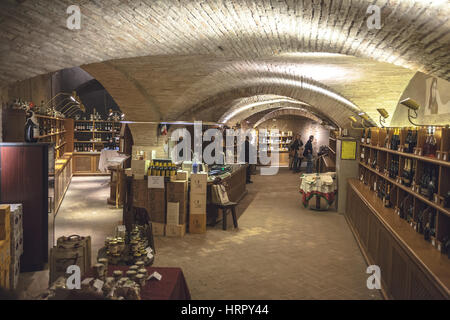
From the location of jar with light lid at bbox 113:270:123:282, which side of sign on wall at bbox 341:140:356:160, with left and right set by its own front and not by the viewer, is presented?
front

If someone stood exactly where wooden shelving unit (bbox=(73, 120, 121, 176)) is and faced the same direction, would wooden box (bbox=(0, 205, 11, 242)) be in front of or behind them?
in front

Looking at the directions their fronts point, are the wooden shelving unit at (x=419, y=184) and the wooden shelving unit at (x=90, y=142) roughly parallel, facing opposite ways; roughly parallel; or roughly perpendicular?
roughly perpendicular

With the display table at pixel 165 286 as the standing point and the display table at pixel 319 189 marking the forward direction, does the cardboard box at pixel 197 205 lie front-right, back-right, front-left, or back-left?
front-left

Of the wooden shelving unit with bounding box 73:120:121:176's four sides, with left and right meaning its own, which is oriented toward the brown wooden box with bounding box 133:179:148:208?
front

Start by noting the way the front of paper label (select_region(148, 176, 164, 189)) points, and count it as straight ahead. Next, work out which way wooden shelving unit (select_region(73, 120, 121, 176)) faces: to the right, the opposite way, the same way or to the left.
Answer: the same way

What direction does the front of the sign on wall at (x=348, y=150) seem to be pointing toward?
toward the camera

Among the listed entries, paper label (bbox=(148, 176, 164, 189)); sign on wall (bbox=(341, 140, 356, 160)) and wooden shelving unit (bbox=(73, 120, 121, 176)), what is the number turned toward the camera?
3

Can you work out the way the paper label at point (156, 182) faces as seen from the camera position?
facing the viewer

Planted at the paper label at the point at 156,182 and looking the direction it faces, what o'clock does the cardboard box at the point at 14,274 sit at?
The cardboard box is roughly at 1 o'clock from the paper label.

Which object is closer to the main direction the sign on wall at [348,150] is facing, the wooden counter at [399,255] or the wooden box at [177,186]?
the wooden counter

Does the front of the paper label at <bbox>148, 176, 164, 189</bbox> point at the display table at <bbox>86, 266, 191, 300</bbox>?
yes

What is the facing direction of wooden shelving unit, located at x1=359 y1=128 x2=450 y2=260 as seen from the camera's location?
facing the viewer and to the left of the viewer

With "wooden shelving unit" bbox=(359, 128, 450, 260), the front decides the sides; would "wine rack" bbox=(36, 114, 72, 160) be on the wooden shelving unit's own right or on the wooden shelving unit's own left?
on the wooden shelving unit's own right
